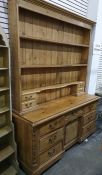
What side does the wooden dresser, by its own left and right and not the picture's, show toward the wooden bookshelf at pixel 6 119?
right

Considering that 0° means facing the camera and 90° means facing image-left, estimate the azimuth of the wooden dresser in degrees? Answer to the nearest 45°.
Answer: approximately 315°
